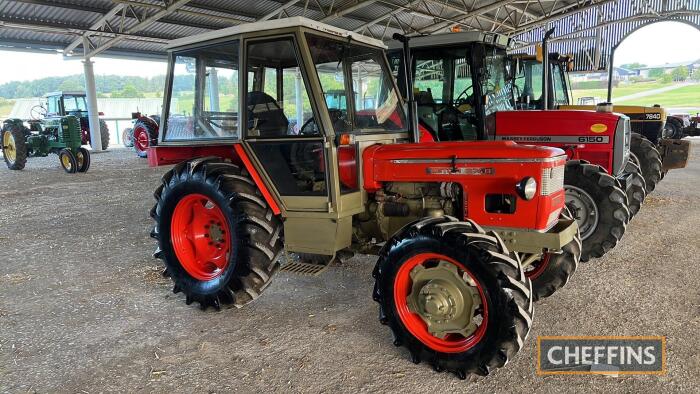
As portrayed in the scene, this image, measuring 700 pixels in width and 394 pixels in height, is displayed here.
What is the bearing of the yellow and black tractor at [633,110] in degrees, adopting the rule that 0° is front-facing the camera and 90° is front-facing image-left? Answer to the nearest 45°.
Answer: approximately 315°

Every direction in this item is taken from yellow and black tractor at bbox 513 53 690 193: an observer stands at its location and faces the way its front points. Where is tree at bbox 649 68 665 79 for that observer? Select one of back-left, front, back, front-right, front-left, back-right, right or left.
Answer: back-left

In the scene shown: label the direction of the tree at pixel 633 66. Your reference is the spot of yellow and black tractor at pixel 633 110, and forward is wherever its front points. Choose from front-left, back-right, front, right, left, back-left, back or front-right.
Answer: back-left

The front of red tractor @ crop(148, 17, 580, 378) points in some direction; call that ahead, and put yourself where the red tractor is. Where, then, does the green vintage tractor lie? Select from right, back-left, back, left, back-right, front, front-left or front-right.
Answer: back

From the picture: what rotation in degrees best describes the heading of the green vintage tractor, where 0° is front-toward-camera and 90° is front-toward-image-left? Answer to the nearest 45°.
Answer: approximately 315°

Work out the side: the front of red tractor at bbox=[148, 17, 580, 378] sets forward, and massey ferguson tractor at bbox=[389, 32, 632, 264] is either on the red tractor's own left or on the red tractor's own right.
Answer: on the red tractor's own left

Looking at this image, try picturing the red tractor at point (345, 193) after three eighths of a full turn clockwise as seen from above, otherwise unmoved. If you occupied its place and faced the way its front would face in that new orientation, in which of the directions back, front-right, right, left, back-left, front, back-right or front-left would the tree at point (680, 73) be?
back-right

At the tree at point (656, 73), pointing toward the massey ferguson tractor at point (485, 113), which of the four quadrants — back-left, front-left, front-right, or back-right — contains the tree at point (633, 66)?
back-right
